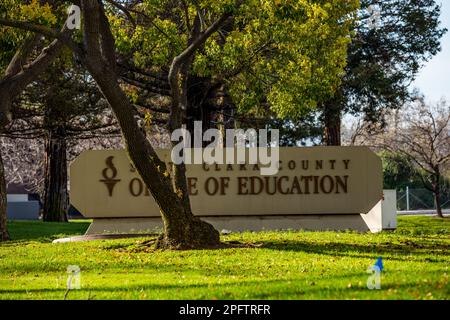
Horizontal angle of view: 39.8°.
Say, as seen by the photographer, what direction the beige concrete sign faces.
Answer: facing the viewer

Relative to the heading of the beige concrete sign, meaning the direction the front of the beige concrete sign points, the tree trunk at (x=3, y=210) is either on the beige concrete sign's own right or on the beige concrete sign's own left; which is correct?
on the beige concrete sign's own right

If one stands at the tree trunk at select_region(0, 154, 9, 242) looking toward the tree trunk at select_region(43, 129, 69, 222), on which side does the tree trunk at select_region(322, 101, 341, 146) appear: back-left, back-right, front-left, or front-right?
front-right

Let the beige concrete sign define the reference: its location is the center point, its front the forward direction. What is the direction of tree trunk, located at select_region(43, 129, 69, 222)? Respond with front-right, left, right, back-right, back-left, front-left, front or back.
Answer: back-right

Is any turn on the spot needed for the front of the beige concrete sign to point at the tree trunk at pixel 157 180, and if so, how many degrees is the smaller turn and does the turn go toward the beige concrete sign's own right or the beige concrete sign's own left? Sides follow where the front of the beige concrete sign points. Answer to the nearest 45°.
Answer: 0° — it already faces it

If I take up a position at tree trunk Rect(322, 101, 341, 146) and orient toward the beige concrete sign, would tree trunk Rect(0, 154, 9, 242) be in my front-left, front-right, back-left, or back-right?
front-right

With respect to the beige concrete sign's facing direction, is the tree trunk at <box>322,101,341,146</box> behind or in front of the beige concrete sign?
behind

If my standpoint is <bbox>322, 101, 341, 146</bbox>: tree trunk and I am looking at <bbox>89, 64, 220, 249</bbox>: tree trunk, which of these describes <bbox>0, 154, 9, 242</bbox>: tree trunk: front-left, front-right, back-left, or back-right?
front-right
